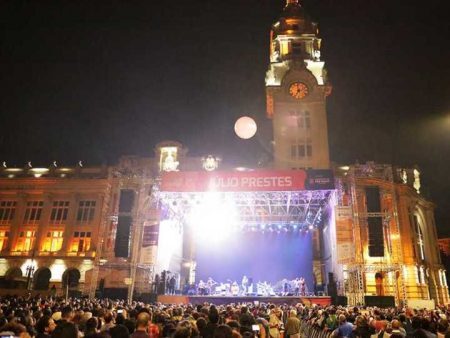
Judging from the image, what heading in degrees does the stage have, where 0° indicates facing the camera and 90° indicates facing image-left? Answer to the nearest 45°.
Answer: approximately 0°

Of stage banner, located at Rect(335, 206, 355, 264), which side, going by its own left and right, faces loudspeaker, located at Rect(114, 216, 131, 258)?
right

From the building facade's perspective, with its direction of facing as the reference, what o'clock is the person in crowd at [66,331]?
The person in crowd is roughly at 12 o'clock from the building facade.

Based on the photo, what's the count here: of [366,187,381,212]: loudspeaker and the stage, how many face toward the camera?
2

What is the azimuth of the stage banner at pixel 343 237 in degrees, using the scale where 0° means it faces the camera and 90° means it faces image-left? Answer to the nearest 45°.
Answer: approximately 0°

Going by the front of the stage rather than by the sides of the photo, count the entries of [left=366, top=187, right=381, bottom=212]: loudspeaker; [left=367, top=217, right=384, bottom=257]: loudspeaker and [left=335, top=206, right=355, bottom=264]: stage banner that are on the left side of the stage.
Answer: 3
